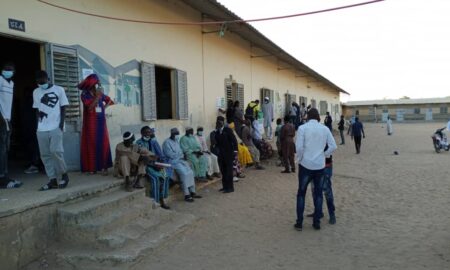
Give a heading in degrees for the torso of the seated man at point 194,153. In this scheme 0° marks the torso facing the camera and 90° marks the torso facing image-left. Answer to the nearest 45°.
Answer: approximately 315°

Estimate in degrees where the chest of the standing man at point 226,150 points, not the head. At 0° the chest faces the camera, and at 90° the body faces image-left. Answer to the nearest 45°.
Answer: approximately 45°

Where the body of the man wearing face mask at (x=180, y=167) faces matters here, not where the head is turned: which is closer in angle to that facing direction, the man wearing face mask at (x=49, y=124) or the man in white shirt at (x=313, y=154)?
the man in white shirt

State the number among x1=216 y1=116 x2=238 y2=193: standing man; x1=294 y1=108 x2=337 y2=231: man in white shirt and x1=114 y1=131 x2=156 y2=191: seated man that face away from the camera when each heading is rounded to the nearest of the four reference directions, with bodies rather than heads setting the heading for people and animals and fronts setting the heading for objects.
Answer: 1

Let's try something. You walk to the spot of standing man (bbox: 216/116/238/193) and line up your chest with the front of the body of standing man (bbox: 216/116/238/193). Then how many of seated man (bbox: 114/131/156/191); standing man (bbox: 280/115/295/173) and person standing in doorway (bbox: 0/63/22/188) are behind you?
1

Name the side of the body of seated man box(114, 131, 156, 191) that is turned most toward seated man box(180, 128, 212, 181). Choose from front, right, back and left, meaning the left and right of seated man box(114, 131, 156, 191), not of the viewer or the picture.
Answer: left

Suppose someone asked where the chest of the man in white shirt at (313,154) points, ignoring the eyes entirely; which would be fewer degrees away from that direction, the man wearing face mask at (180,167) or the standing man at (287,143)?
the standing man

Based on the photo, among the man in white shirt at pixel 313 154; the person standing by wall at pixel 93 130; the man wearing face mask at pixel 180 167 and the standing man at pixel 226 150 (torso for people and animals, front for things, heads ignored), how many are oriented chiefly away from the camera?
1

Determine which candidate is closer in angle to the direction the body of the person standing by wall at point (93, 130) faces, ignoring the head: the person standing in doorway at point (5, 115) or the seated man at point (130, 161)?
the seated man

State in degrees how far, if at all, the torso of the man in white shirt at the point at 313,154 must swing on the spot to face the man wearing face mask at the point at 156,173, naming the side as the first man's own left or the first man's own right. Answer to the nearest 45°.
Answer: approximately 90° to the first man's own left

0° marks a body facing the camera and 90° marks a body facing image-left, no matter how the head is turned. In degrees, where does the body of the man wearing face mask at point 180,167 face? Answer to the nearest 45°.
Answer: approximately 315°

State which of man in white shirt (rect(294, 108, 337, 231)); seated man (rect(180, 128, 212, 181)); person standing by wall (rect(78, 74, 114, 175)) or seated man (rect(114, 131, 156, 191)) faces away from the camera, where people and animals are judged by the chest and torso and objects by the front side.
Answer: the man in white shirt
